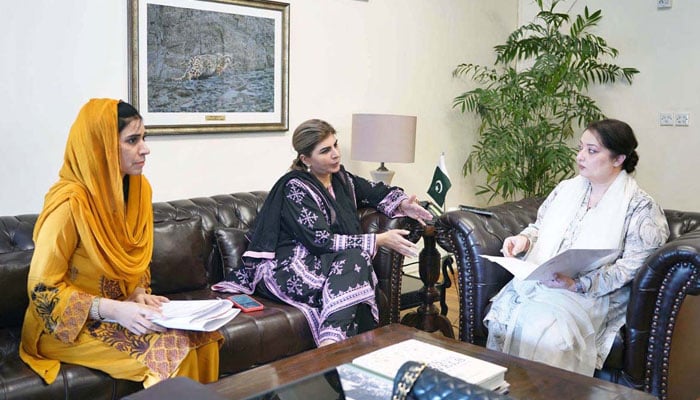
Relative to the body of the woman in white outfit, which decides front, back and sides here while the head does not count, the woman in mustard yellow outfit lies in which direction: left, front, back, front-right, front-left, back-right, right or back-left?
front

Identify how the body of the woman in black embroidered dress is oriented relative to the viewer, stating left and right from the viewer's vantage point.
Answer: facing the viewer and to the right of the viewer

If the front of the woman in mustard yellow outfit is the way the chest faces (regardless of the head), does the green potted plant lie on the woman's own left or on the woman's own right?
on the woman's own left

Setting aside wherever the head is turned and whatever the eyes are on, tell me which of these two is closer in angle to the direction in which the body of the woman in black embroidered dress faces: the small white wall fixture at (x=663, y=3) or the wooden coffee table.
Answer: the wooden coffee table

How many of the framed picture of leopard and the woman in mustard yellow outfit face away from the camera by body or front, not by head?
0

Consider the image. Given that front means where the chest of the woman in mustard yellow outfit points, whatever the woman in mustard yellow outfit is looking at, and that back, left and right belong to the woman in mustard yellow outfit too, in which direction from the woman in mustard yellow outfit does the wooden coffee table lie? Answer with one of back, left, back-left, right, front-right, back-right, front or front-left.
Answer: front

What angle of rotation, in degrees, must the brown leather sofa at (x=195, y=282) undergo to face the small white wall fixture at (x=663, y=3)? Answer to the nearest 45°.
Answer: approximately 90° to its left

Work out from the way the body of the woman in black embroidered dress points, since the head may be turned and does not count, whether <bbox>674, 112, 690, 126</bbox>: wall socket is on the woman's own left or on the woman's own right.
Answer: on the woman's own left

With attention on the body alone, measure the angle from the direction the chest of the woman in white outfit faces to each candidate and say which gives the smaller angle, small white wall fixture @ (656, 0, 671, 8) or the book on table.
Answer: the book on table

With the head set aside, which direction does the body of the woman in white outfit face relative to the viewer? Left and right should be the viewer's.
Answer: facing the viewer and to the left of the viewer

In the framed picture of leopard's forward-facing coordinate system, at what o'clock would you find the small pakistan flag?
The small pakistan flag is roughly at 11 o'clock from the framed picture of leopard.

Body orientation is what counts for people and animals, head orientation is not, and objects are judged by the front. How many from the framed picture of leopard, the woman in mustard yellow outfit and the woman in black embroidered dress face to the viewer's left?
0

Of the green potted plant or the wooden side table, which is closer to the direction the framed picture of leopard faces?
the wooden side table
